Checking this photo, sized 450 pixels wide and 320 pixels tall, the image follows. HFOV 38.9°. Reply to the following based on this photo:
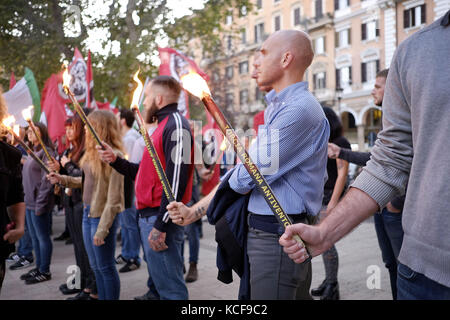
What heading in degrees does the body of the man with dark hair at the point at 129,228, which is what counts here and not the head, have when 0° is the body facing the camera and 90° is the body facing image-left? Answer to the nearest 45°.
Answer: approximately 90°

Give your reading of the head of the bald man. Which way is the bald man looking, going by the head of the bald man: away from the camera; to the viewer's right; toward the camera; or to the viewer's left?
to the viewer's left

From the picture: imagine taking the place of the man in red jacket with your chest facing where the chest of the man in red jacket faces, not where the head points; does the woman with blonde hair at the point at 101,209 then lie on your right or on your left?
on your right

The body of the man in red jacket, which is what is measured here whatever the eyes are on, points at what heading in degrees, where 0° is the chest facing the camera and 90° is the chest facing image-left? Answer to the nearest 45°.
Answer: approximately 90°
